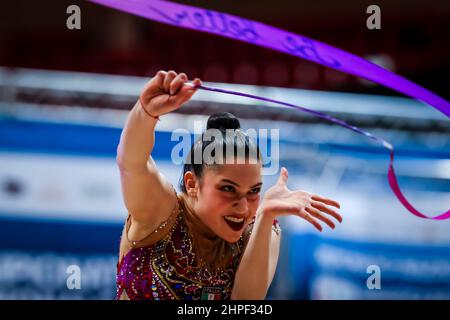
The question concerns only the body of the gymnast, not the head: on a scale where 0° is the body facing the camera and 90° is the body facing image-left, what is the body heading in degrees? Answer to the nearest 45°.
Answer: approximately 315°

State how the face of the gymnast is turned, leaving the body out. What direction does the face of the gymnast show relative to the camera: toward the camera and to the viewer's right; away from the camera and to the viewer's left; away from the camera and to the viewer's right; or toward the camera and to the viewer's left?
toward the camera and to the viewer's right
